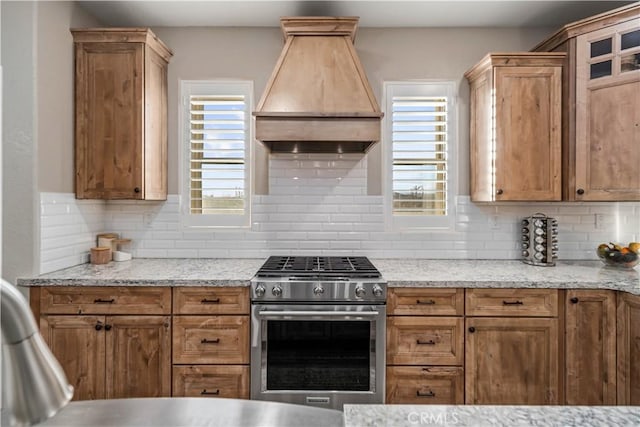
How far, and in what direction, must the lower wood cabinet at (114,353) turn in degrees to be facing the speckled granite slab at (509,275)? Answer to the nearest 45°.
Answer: approximately 45° to its left

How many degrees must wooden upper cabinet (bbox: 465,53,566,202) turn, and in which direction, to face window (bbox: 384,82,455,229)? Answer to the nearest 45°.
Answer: approximately 90° to its right

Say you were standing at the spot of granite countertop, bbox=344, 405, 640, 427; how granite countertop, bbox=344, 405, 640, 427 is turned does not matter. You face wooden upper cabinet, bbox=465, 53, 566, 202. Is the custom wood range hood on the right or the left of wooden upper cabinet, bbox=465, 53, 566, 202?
left

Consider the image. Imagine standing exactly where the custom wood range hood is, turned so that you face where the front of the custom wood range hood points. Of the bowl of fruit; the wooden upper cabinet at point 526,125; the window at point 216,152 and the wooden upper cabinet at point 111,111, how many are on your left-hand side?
2

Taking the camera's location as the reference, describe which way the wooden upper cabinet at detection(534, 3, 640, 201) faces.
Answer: facing the viewer and to the left of the viewer

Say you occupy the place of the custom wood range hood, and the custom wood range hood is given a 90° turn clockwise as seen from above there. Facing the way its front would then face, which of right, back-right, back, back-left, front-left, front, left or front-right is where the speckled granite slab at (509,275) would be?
back

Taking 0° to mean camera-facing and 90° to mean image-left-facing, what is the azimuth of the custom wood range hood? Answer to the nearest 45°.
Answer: approximately 0°

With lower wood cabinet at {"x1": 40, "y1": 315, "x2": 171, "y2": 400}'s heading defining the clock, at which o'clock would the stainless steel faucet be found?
The stainless steel faucet is roughly at 12 o'clock from the lower wood cabinet.

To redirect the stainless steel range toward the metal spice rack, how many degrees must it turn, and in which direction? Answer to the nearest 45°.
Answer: approximately 90° to its left
